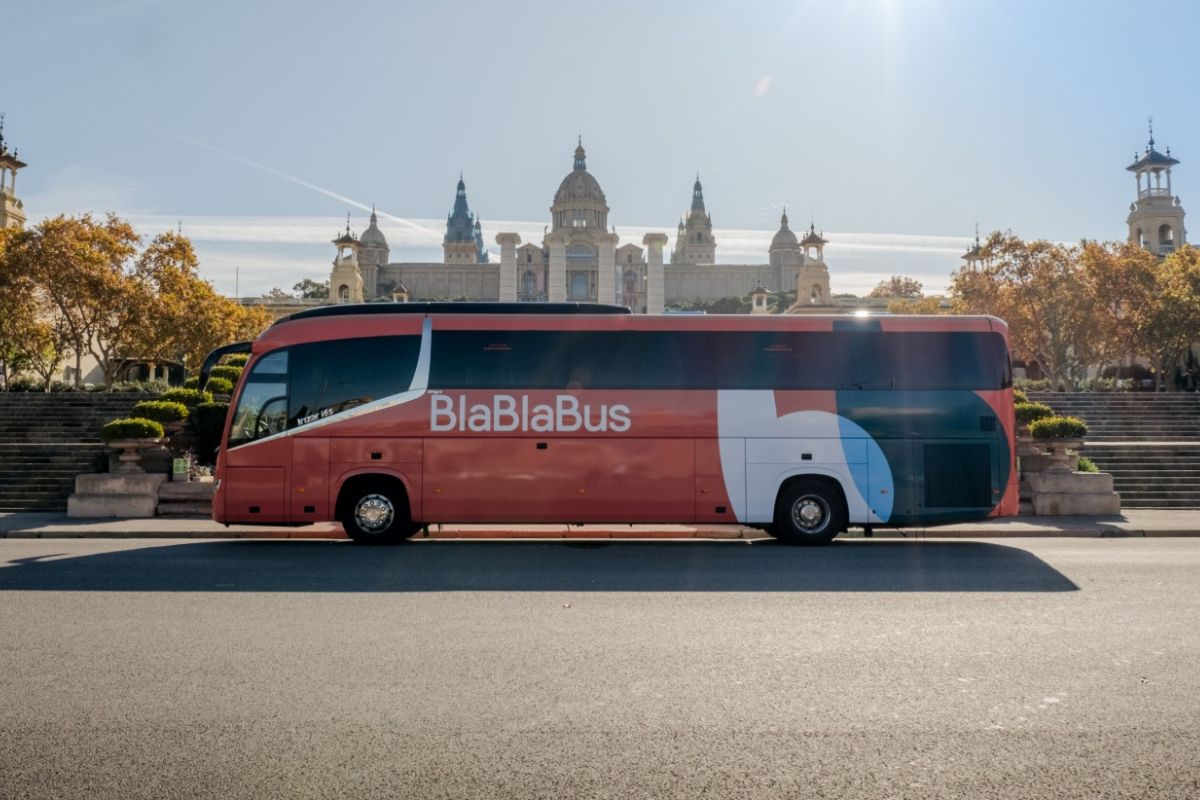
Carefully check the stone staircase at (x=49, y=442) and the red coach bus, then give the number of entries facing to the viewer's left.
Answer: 1

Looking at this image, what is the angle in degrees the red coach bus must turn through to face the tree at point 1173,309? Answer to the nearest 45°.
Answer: approximately 135° to its right

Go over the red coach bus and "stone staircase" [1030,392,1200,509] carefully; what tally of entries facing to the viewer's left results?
1

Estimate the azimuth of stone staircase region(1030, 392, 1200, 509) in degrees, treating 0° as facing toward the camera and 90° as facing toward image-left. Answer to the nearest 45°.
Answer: approximately 0°

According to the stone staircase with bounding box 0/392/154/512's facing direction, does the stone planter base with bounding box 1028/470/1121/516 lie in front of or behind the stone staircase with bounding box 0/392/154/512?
in front

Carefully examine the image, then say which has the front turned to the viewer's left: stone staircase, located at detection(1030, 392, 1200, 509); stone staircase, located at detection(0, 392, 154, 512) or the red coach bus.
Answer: the red coach bus

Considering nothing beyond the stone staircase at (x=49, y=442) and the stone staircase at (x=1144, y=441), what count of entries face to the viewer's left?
0

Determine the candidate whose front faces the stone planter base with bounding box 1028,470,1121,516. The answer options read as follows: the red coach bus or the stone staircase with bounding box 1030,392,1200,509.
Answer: the stone staircase

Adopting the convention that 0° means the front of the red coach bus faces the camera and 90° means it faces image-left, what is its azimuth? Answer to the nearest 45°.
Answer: approximately 90°

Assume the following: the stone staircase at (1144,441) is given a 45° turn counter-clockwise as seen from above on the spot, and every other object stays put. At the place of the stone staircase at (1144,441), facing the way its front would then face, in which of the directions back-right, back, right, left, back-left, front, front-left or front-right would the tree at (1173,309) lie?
back-left
